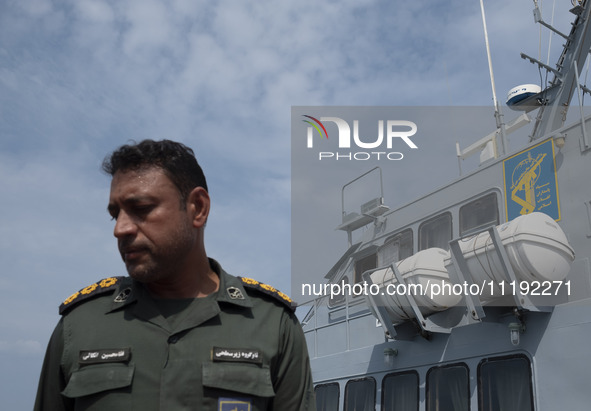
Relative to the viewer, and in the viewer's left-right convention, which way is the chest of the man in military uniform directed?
facing the viewer

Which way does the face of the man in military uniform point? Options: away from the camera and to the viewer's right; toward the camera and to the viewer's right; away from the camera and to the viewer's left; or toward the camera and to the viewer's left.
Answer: toward the camera and to the viewer's left
